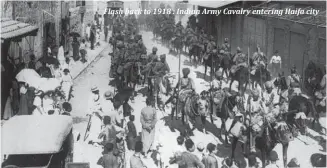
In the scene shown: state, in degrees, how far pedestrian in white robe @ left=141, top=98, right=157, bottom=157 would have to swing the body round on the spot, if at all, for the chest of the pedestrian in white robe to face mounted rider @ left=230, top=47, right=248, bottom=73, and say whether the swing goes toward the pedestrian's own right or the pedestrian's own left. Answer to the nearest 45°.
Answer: approximately 45° to the pedestrian's own right

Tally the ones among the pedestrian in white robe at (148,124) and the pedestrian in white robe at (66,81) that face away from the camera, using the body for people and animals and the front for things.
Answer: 1

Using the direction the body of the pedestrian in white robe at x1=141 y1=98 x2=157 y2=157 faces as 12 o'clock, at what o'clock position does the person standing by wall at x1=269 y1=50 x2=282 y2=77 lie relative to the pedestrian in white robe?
The person standing by wall is roughly at 1 o'clock from the pedestrian in white robe.

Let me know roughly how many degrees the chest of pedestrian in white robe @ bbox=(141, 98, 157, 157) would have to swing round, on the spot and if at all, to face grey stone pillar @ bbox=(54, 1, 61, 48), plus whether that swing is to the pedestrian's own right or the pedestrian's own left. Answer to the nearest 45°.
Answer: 0° — they already face it

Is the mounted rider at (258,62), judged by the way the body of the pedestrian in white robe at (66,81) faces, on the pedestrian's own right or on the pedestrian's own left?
on the pedestrian's own left

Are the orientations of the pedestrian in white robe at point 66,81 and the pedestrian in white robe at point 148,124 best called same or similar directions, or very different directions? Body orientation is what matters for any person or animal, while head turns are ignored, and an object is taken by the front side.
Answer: very different directions

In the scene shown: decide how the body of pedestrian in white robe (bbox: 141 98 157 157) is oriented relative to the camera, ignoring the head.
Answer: away from the camera
